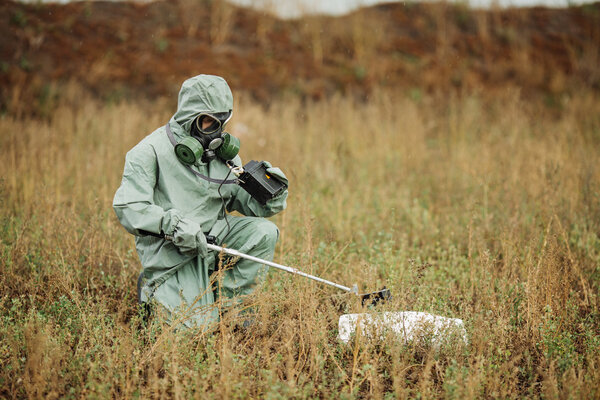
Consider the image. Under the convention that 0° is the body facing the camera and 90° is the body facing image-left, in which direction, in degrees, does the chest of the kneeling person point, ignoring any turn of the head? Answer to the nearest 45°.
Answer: approximately 315°
